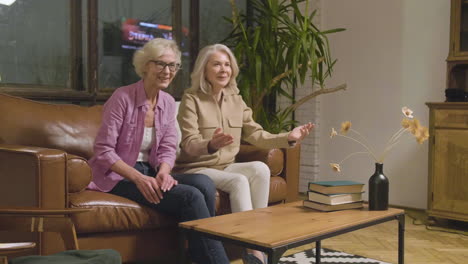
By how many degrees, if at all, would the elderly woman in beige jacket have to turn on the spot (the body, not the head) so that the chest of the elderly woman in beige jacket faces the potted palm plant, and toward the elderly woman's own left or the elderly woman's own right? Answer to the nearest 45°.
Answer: approximately 135° to the elderly woman's own left

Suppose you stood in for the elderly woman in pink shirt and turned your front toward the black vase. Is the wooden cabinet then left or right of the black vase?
left

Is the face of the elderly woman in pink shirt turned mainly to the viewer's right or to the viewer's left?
to the viewer's right

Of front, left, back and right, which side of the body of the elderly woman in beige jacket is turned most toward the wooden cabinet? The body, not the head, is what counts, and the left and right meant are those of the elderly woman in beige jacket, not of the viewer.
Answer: left

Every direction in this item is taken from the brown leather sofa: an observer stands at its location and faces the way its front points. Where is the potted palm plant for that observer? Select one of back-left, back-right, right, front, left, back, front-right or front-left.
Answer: left

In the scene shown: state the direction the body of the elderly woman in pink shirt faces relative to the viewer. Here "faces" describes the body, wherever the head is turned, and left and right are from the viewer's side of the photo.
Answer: facing the viewer and to the right of the viewer

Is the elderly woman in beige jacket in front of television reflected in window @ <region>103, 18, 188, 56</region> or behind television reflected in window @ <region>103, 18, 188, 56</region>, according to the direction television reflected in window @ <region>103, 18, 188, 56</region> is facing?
in front

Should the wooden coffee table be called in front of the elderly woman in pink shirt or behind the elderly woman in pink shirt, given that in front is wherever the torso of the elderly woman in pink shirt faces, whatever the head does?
in front
